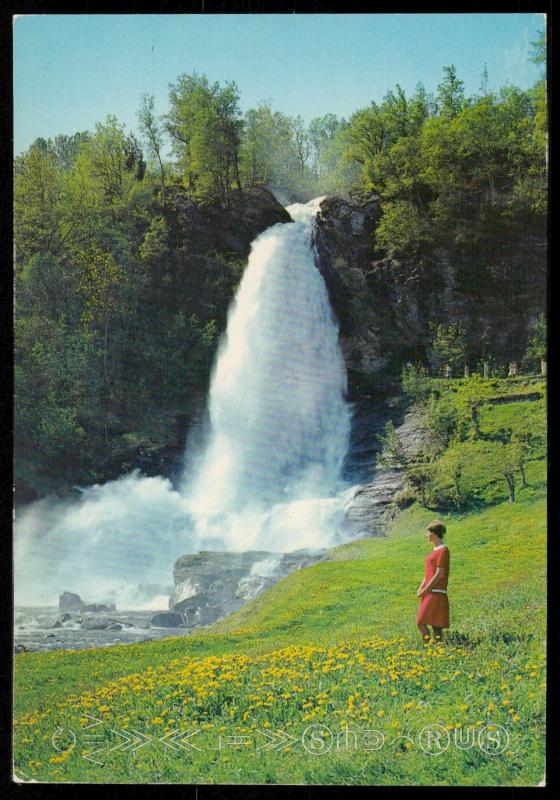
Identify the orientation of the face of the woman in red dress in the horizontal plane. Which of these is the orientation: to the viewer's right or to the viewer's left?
to the viewer's left

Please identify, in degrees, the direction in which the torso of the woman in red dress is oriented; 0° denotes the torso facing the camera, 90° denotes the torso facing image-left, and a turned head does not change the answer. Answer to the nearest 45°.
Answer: approximately 90°

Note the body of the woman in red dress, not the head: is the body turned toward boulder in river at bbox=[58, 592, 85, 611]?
yes
